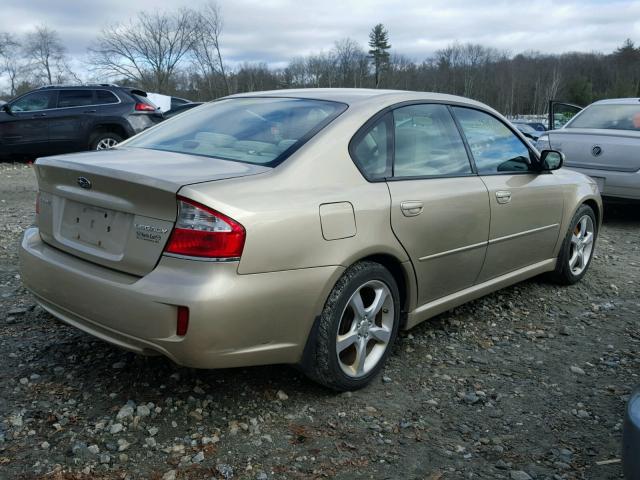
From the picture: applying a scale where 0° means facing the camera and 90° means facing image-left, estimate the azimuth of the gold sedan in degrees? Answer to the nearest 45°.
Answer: approximately 225°

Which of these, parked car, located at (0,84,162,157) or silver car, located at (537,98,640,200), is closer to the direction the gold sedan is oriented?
the silver car

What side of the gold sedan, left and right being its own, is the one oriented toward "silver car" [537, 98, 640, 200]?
front

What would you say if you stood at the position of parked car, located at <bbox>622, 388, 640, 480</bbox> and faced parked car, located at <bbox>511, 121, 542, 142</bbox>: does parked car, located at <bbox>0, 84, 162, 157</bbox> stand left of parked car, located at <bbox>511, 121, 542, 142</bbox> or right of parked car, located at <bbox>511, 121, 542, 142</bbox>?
left

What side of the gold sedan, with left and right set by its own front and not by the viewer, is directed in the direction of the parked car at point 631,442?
right

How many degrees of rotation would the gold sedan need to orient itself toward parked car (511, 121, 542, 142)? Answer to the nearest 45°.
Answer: approximately 45° to its left

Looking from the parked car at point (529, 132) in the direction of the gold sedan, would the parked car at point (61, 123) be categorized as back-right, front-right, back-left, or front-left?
front-right

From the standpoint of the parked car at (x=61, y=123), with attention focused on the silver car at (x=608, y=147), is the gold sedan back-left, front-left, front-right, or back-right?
front-right

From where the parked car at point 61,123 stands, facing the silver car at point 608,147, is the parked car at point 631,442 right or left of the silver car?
right
